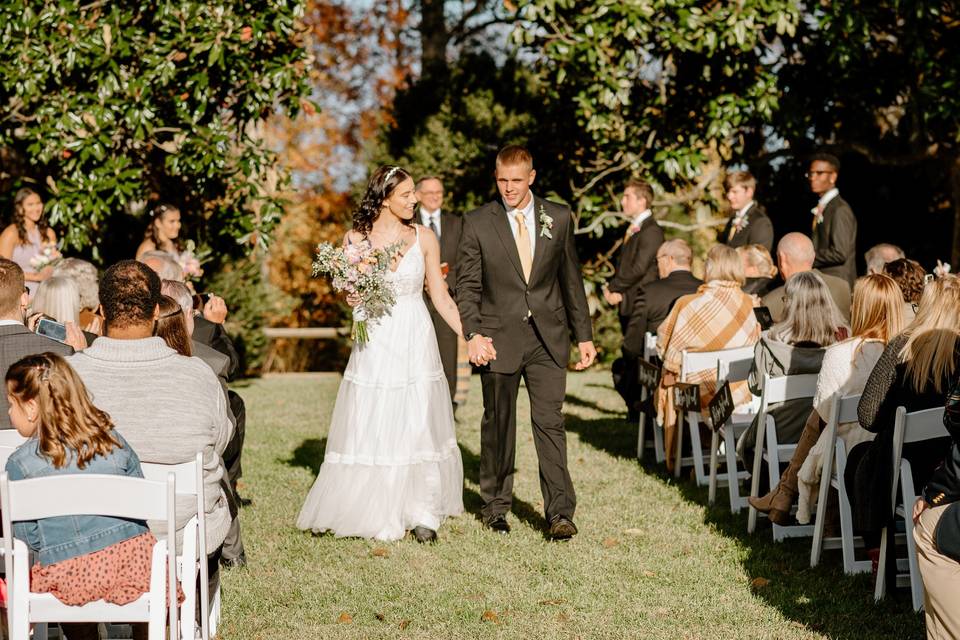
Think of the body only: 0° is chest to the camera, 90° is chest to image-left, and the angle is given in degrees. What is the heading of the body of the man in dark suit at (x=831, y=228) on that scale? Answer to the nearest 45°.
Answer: approximately 90°

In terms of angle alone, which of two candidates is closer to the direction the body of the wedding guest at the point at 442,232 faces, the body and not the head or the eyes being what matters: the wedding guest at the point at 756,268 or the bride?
the bride

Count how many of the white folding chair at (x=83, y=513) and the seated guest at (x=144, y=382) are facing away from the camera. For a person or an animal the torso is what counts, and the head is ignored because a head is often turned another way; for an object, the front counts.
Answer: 2

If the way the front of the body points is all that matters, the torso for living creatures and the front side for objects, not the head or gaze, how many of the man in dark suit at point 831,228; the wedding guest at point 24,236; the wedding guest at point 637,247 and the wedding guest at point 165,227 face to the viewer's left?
2

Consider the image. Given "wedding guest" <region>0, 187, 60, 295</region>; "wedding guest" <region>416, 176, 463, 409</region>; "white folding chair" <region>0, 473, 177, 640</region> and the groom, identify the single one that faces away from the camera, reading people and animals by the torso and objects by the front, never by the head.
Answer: the white folding chair

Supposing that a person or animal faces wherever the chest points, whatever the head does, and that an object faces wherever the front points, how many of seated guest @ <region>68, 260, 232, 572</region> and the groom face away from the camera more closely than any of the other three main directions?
1

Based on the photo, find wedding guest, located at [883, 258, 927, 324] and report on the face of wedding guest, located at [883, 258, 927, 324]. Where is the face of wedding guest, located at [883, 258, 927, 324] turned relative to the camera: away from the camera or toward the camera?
away from the camera

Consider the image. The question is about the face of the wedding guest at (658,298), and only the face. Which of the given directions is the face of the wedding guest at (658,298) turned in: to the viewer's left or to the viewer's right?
to the viewer's left

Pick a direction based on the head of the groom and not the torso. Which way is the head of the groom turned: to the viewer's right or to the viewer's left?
to the viewer's left

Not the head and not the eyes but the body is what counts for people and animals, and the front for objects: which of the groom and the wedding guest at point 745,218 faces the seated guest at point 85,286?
the wedding guest

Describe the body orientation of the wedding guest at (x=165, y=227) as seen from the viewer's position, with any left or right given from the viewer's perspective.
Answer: facing the viewer and to the right of the viewer

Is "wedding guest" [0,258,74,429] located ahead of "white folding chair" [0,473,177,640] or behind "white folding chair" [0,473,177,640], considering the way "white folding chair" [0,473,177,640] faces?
ahead

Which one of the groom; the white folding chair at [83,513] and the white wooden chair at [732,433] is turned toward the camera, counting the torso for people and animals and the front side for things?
the groom

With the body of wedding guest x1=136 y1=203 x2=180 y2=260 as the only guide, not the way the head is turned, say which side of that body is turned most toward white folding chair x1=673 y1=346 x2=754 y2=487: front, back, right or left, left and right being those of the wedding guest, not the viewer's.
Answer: front

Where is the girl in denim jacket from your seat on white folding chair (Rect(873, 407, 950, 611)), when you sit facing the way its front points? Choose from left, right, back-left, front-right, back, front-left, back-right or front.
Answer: left

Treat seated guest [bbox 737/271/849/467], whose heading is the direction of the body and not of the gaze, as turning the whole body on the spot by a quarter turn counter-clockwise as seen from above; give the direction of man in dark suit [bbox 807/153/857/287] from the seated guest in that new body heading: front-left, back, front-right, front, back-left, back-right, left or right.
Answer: back-right

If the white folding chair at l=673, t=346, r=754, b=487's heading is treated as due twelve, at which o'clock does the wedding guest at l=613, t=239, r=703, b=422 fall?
The wedding guest is roughly at 1 o'clock from the white folding chair.
